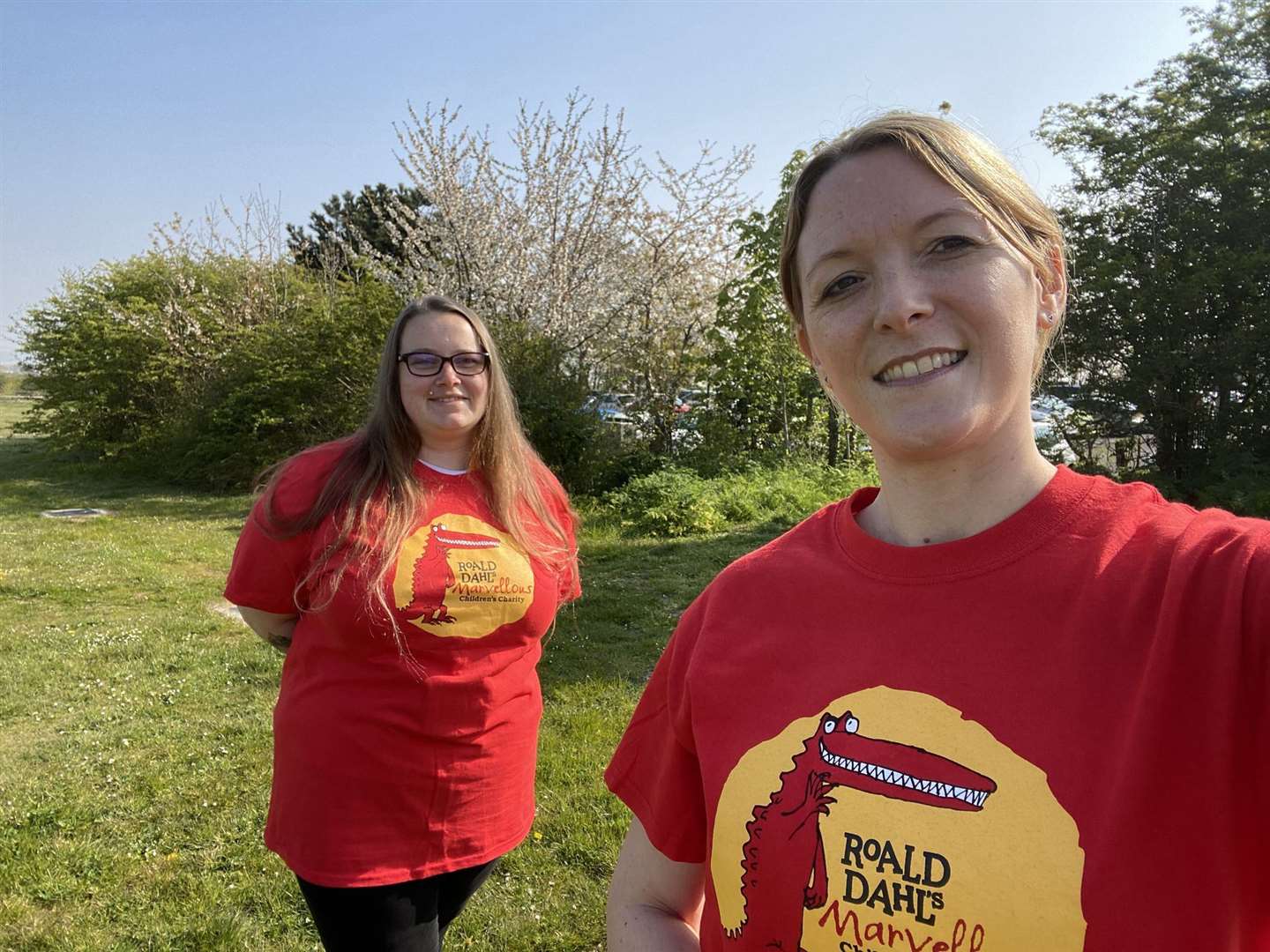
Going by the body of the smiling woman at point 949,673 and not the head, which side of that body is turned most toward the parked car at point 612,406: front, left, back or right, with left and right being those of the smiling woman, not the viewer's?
back

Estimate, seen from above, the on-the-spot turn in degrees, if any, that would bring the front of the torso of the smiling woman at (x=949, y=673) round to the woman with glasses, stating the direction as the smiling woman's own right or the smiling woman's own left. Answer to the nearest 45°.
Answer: approximately 135° to the smiling woman's own right

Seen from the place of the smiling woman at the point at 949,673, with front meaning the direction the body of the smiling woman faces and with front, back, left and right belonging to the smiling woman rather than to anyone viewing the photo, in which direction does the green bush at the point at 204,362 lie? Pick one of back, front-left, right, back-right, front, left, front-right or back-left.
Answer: back-right

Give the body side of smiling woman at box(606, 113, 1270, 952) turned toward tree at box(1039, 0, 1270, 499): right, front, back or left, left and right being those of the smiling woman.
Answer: back

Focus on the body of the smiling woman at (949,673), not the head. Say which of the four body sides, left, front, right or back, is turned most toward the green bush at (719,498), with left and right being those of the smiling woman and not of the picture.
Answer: back

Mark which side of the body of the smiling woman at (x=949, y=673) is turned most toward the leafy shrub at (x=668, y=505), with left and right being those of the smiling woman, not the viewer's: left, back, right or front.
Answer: back

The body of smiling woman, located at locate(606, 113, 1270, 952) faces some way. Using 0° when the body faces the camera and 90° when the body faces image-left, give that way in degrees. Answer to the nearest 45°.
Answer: approximately 0°

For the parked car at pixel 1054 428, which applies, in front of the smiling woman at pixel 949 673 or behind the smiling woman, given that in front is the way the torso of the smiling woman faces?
behind

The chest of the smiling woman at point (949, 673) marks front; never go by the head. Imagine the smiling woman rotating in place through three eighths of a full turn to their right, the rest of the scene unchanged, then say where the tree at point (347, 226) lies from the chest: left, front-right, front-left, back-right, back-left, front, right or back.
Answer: front
